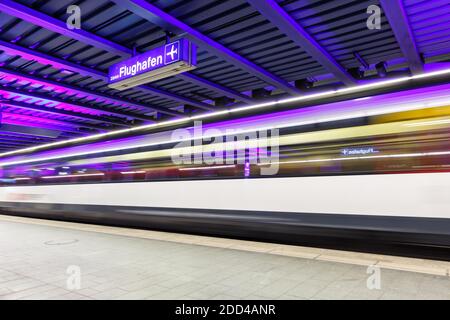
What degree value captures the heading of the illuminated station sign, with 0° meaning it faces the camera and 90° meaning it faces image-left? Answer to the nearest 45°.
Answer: approximately 45°
